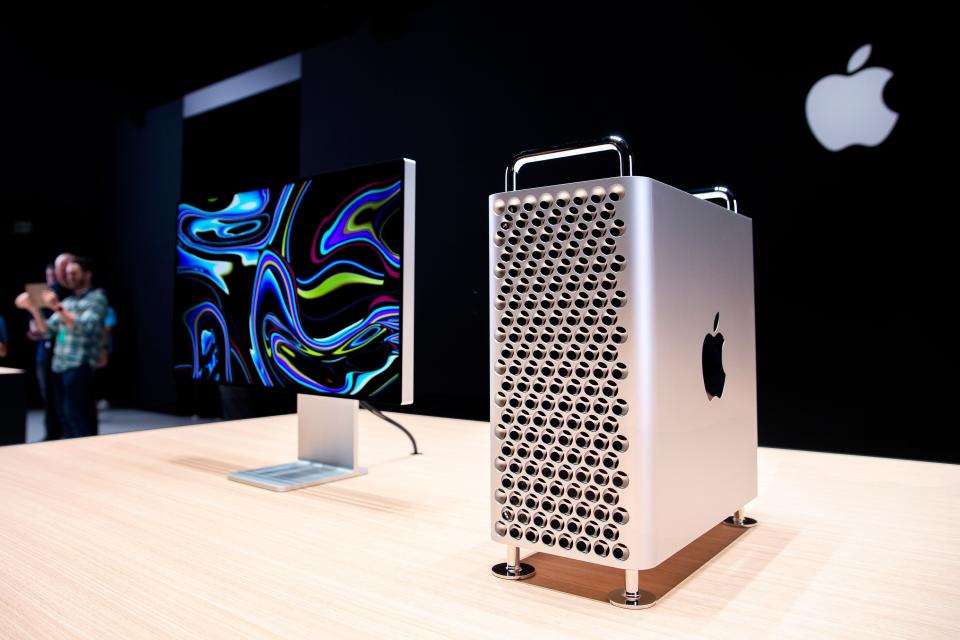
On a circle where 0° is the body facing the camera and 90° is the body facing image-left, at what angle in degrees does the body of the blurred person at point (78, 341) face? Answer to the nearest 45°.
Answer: approximately 45°
